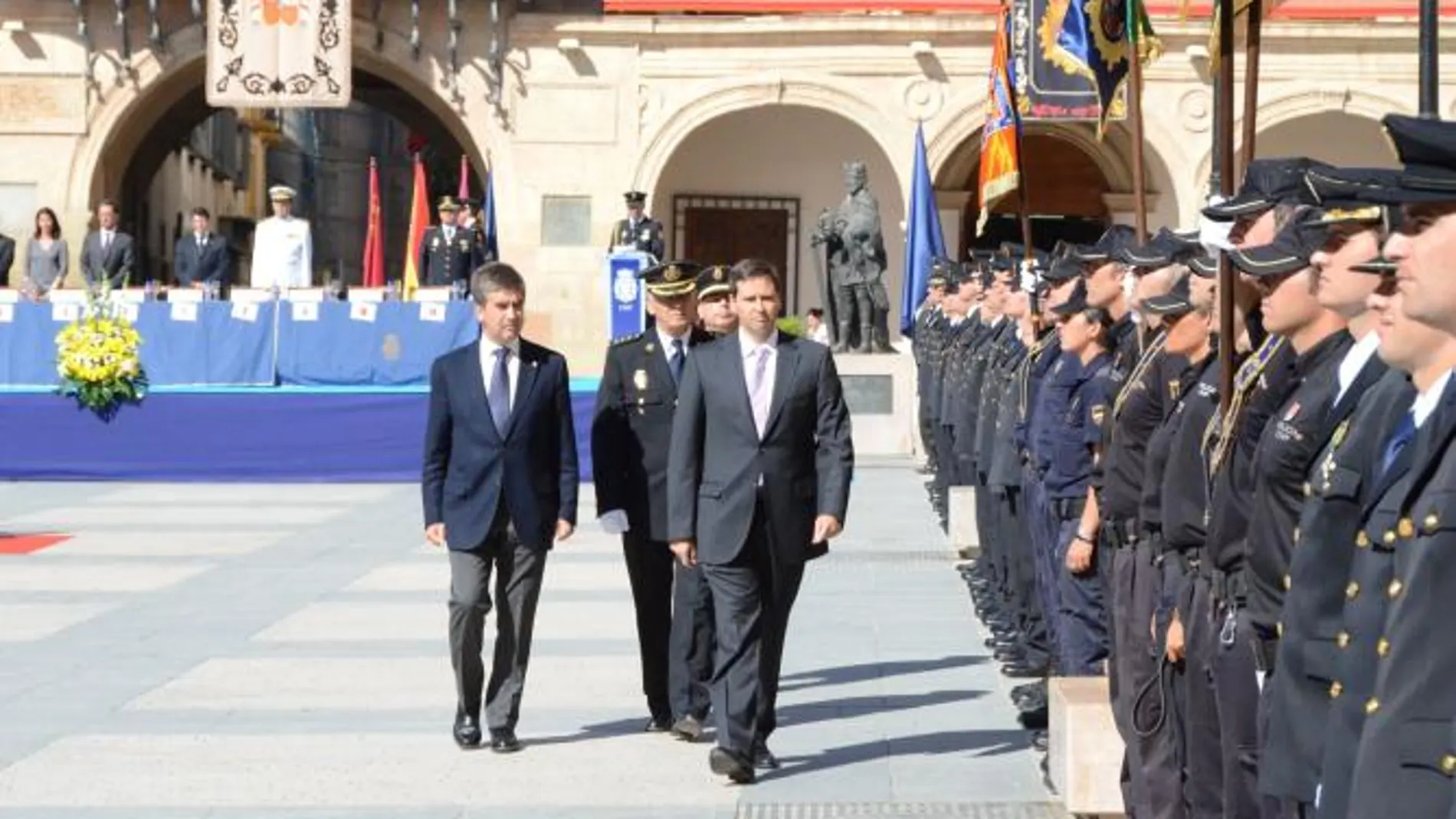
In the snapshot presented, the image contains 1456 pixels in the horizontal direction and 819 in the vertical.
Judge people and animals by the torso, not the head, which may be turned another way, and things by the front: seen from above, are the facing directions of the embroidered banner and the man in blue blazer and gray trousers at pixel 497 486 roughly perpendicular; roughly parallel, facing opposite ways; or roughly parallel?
roughly parallel

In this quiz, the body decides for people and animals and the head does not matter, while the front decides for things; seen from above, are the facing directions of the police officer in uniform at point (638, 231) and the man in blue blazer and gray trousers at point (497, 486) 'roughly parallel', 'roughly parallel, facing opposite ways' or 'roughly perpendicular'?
roughly parallel

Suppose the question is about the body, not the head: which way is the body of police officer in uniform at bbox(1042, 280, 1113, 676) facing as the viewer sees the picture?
to the viewer's left

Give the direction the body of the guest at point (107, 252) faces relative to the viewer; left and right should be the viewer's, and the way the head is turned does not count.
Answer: facing the viewer

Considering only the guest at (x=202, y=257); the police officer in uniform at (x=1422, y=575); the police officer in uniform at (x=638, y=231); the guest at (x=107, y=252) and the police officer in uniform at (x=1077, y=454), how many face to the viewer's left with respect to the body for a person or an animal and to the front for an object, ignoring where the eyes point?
2

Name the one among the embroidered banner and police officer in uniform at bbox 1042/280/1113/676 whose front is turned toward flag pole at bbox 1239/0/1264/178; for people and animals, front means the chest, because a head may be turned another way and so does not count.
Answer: the embroidered banner

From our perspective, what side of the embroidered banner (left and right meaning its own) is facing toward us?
front

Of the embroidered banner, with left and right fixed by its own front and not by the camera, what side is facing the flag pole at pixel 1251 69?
front

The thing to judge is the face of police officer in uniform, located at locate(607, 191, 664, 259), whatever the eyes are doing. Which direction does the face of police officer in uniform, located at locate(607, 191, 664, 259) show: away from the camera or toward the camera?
toward the camera

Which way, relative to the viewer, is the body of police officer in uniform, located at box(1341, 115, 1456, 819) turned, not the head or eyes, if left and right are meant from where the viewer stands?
facing to the left of the viewer

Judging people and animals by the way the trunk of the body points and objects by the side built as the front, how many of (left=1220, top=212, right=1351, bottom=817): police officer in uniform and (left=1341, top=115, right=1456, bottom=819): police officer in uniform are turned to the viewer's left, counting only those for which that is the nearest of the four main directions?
2

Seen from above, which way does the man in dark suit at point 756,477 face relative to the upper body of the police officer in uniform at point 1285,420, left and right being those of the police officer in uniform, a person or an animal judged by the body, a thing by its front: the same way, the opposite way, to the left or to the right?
to the left

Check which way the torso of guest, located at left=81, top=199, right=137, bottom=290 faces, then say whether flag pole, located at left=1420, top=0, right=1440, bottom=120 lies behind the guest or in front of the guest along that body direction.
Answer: in front
